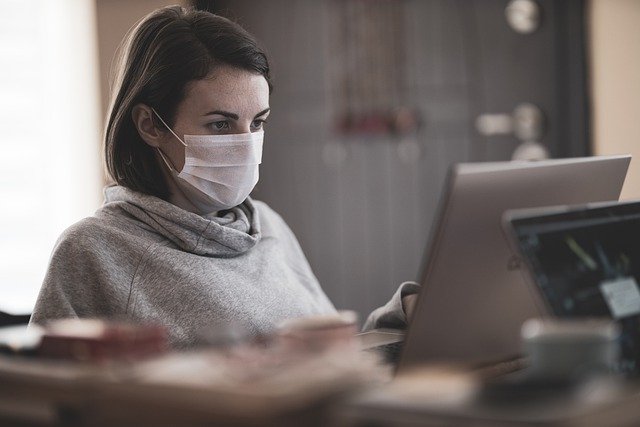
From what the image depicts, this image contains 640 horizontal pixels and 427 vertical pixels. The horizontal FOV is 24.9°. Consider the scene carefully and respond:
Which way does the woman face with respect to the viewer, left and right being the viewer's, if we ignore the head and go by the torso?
facing the viewer and to the right of the viewer

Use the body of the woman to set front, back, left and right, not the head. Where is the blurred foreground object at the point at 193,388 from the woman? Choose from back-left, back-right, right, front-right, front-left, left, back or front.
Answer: front-right

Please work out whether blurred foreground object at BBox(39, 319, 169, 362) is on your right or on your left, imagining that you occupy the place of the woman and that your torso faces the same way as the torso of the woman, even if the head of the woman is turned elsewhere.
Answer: on your right

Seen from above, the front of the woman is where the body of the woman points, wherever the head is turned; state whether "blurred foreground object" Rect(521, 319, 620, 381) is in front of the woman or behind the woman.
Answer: in front

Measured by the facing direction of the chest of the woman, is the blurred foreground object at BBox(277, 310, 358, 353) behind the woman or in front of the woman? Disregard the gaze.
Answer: in front
